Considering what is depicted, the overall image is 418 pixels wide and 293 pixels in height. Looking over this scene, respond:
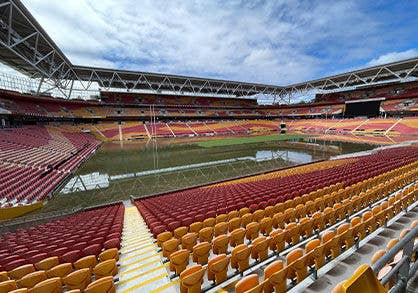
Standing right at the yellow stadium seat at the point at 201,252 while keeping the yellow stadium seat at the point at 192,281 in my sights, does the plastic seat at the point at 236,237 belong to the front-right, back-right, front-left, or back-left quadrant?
back-left

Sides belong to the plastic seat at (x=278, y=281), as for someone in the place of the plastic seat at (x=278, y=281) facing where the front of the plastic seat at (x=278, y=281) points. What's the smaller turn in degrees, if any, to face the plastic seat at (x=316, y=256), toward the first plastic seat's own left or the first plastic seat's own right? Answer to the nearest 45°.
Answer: approximately 90° to the first plastic seat's own right

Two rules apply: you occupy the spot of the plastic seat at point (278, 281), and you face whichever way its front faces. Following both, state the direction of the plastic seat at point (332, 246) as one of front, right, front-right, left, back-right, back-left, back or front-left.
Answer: right

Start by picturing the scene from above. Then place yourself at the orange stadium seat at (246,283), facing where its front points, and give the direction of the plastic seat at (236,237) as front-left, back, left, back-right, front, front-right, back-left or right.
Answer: front-right

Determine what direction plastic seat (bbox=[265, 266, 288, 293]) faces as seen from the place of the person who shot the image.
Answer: facing away from the viewer and to the left of the viewer

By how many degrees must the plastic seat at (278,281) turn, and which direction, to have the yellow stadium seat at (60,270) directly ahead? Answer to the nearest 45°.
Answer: approximately 45° to its left

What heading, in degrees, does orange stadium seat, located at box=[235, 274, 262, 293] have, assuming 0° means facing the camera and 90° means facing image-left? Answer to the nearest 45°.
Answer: approximately 135°

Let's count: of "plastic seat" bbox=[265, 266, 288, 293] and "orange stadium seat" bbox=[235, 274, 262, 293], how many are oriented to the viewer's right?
0

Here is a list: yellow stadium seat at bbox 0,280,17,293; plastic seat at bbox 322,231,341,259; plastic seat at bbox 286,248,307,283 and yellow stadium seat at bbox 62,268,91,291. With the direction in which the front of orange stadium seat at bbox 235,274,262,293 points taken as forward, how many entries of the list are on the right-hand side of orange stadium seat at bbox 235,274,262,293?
2

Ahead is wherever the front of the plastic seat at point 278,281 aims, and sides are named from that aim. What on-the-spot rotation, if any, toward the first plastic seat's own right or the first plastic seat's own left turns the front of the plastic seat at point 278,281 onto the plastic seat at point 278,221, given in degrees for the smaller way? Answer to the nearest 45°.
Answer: approximately 45° to the first plastic seat's own right

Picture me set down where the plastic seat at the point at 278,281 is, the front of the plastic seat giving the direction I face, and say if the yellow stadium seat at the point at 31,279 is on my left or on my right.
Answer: on my left
